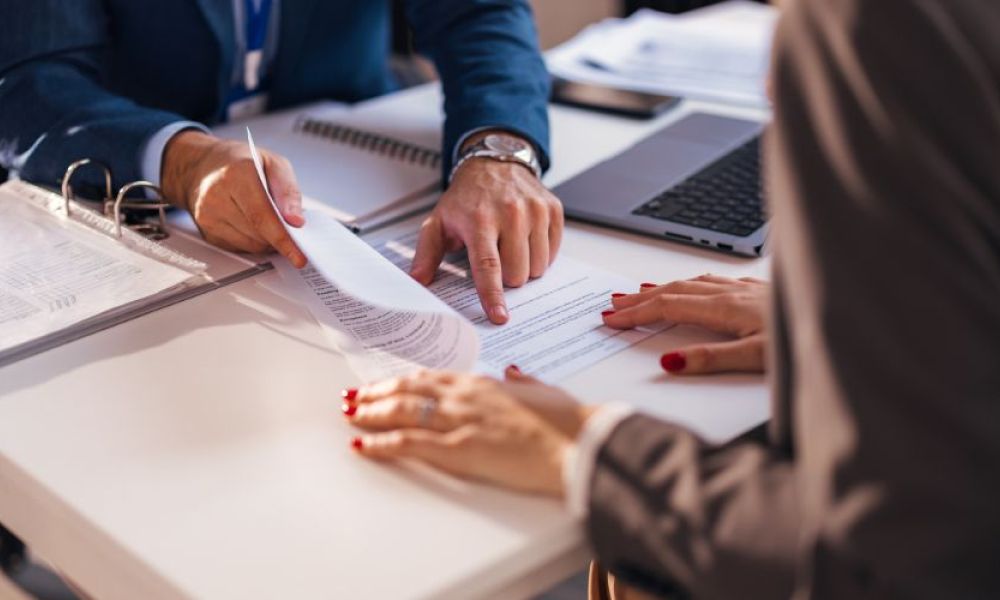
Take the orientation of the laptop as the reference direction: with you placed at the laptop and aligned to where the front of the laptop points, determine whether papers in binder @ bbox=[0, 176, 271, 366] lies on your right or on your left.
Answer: on your left

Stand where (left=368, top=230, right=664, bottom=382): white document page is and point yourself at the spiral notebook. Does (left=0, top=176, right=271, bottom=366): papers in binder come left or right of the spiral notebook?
left

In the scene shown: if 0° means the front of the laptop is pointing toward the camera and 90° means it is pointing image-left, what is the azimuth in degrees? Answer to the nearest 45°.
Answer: approximately 135°
